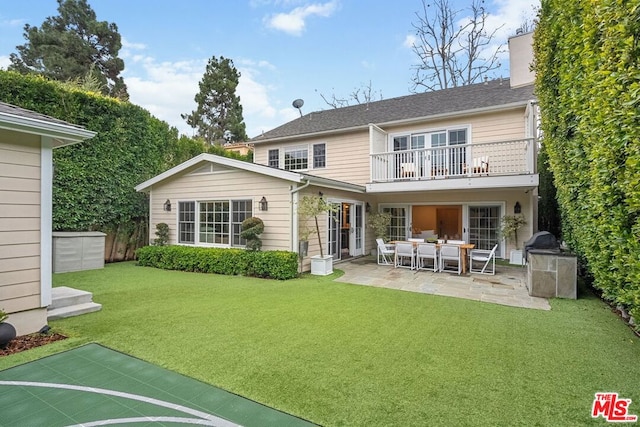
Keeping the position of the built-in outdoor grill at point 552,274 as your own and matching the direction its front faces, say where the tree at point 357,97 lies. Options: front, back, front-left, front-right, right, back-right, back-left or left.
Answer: front-right

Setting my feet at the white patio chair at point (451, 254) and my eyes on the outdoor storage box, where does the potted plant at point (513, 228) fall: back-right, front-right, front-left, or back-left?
back-right

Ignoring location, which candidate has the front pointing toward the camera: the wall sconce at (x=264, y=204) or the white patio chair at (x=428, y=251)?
the wall sconce

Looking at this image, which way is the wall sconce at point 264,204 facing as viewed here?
toward the camera

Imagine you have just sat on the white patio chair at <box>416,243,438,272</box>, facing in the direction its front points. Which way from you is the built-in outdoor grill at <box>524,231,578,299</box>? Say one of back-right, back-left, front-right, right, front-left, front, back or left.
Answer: back-right

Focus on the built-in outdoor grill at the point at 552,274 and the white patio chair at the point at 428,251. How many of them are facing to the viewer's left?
1

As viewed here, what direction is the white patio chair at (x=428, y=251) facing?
away from the camera

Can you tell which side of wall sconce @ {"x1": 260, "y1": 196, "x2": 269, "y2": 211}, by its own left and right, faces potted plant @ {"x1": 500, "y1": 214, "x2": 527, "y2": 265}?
left

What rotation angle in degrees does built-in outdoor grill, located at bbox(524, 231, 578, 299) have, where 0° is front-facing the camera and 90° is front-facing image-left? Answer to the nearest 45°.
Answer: approximately 90°

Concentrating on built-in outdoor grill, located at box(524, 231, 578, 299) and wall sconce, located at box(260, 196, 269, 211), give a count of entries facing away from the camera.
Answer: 0

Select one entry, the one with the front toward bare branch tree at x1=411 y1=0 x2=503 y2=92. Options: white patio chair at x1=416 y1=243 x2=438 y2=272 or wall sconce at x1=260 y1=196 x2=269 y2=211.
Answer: the white patio chair

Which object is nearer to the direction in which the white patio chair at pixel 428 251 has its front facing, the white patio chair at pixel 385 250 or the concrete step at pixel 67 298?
the white patio chair
